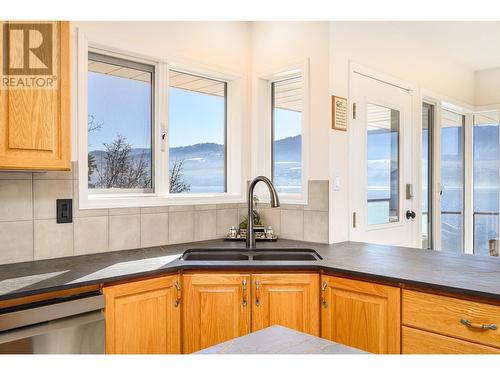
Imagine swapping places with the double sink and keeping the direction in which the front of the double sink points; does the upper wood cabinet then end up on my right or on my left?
on my right

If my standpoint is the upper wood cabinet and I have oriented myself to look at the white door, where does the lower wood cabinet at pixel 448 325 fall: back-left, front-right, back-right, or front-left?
front-right

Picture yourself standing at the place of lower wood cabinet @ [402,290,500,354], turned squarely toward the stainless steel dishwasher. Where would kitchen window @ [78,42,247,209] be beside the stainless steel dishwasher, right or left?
right

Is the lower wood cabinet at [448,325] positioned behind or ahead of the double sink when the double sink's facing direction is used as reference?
ahead

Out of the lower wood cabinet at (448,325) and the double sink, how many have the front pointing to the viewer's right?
0

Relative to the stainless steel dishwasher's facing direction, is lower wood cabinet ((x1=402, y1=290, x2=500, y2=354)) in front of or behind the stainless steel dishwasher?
in front

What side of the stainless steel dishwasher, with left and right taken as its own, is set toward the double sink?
left

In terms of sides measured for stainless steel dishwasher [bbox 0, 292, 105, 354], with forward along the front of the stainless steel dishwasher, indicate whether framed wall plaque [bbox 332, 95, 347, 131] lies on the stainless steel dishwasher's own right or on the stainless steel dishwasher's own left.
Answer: on the stainless steel dishwasher's own left

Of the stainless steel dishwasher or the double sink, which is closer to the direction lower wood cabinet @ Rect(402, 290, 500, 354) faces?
the stainless steel dishwasher

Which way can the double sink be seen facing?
toward the camera

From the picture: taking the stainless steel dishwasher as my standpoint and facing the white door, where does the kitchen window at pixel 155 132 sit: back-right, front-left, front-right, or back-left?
front-left
